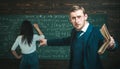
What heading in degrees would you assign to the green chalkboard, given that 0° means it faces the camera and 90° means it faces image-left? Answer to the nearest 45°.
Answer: approximately 0°

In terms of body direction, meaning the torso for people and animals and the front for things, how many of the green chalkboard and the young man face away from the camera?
0

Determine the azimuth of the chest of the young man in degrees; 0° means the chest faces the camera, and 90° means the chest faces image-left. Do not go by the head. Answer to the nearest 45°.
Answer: approximately 45°

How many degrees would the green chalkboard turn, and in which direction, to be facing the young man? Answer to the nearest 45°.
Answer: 0° — it already faces them

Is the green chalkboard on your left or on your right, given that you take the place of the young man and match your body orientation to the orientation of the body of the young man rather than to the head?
on your right
